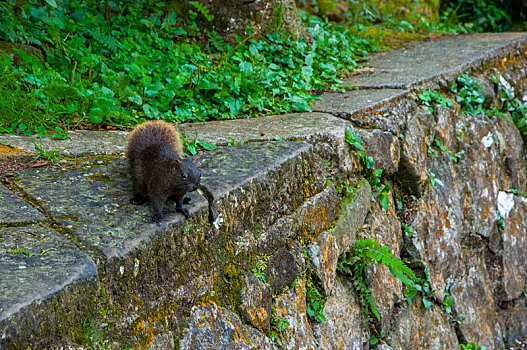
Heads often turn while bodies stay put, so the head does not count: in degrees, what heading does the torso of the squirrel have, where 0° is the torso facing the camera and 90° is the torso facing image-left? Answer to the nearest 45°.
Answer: approximately 315°

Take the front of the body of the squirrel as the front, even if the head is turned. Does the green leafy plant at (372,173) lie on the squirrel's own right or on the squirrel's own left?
on the squirrel's own left

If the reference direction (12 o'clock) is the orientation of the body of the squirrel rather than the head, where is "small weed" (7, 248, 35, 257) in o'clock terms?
The small weed is roughly at 3 o'clock from the squirrel.

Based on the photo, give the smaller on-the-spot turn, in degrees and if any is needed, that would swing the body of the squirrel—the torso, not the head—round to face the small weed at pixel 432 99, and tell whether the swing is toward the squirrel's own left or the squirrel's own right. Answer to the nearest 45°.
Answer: approximately 90° to the squirrel's own left

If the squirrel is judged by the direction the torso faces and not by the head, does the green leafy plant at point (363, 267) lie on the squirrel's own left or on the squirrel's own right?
on the squirrel's own left

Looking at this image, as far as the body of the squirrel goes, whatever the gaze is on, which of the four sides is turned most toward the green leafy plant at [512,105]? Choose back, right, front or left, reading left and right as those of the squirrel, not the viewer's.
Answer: left

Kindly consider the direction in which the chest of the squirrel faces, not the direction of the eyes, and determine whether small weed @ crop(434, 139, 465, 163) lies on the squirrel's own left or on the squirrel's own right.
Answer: on the squirrel's own left

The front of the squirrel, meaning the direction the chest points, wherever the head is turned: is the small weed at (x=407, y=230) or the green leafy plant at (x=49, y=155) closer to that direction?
the small weed

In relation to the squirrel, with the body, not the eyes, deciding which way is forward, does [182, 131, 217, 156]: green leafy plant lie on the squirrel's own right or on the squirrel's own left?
on the squirrel's own left

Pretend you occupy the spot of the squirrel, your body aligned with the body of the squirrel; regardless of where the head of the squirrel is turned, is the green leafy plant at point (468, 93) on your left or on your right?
on your left

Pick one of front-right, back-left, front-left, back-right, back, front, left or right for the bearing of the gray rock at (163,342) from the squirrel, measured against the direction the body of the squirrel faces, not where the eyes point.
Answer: front-right
